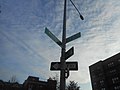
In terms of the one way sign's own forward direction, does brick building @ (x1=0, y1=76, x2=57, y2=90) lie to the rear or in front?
to the rear

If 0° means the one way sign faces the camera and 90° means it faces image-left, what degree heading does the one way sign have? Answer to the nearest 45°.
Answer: approximately 0°
